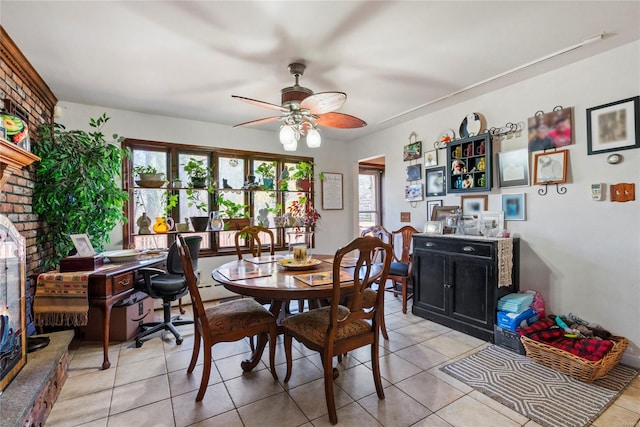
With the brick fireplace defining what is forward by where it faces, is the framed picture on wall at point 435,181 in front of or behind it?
in front

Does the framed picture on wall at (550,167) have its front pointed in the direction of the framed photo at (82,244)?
yes

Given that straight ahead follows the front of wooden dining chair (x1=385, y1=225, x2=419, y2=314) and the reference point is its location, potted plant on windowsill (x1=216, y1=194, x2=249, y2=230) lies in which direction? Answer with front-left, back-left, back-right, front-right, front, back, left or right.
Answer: front-right

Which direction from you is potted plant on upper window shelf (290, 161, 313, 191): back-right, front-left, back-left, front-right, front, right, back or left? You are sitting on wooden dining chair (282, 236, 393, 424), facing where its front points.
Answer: front-right

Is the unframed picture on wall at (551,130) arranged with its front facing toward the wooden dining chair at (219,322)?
yes

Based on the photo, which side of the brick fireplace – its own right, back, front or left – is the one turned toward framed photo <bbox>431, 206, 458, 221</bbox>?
front

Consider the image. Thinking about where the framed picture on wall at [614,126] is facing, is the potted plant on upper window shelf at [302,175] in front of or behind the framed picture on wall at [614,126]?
in front

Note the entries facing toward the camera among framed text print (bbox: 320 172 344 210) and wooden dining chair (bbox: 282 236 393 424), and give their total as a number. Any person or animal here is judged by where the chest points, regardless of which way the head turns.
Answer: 1

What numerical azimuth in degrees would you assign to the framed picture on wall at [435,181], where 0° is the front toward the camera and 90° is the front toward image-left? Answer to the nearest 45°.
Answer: approximately 45°

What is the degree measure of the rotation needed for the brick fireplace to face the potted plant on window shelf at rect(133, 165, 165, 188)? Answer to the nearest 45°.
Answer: approximately 90° to its left
